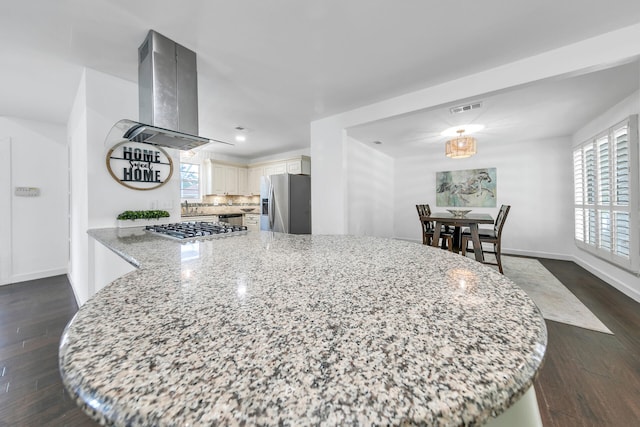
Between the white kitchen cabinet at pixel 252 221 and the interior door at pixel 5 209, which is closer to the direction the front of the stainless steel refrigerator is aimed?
the interior door

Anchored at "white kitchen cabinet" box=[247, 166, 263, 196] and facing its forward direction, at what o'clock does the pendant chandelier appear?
The pendant chandelier is roughly at 9 o'clock from the white kitchen cabinet.

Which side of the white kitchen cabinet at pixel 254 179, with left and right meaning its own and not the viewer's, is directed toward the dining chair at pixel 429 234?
left

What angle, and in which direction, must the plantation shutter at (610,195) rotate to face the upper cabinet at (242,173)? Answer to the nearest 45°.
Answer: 0° — it already faces it

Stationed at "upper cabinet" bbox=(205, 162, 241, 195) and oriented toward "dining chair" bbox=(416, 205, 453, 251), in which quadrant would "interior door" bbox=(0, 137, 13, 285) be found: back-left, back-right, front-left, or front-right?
back-right

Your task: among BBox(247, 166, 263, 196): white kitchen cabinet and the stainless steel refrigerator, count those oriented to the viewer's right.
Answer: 0

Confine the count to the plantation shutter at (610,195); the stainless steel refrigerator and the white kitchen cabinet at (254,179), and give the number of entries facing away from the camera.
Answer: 0

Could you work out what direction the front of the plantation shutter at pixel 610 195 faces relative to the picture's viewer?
facing the viewer and to the left of the viewer

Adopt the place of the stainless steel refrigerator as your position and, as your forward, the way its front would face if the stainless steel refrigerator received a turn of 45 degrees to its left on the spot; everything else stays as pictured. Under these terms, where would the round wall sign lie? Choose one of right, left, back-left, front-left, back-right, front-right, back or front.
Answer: front-right
